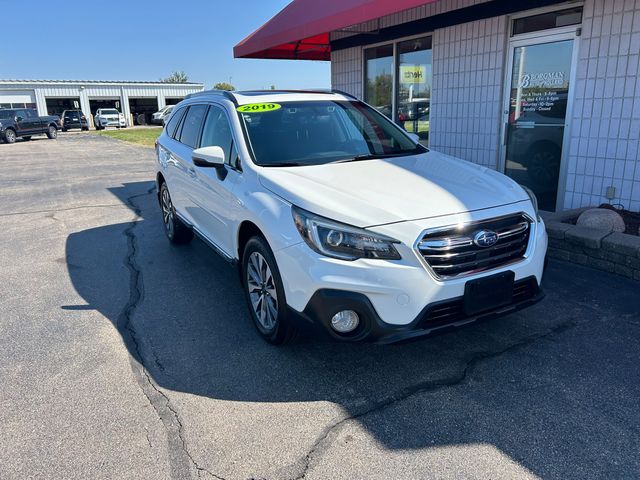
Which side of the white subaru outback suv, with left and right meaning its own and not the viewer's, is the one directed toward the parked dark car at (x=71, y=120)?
back

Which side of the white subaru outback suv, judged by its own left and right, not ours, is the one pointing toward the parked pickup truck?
back

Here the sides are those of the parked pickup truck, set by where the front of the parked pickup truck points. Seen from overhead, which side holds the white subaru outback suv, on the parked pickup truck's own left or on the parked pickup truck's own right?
on the parked pickup truck's own left

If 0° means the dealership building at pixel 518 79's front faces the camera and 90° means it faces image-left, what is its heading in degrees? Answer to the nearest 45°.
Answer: approximately 45°

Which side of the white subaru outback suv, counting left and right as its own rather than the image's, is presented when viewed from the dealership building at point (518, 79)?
left

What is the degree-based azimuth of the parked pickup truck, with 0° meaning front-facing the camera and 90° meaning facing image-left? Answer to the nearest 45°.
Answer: approximately 45°

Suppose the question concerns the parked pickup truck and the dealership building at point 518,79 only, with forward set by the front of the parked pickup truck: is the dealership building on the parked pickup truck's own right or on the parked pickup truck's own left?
on the parked pickup truck's own left

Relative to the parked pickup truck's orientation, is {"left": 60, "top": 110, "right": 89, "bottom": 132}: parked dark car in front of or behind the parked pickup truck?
behind

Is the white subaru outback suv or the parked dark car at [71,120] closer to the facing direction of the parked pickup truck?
the white subaru outback suv
